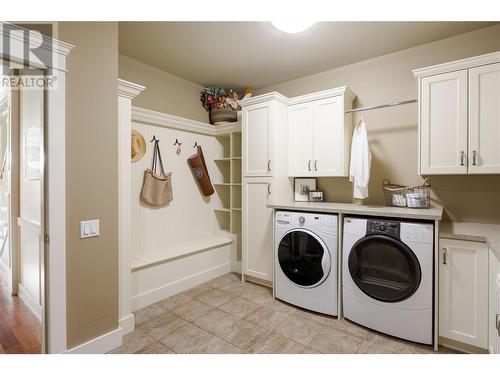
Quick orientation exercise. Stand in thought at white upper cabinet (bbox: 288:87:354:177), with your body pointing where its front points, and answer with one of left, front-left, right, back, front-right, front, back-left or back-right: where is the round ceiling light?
front-left

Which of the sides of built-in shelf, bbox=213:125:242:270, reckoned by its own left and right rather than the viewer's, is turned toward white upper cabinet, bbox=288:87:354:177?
left

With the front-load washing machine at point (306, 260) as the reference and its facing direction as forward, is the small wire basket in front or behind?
behind

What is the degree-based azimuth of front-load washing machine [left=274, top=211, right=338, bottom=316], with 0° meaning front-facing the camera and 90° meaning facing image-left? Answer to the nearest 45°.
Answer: approximately 45°

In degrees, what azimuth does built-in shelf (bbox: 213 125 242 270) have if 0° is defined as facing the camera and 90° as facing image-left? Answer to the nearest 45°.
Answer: approximately 45°

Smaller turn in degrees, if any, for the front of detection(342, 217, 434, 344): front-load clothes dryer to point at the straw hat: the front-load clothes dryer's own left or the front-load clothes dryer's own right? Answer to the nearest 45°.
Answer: approximately 45° to the front-load clothes dryer's own right

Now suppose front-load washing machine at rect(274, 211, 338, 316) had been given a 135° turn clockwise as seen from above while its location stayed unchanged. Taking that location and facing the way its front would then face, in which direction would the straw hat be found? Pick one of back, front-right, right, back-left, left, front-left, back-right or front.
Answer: left

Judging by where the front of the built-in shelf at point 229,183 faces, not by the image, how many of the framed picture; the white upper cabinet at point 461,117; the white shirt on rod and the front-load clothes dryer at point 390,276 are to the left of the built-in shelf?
4

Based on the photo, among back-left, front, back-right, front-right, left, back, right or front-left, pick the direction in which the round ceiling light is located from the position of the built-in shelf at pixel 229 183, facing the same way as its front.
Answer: front-left

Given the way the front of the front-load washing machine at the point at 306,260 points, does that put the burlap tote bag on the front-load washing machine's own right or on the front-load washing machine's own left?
on the front-load washing machine's own right

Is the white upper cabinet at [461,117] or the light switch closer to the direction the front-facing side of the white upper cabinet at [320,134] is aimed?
the light switch
